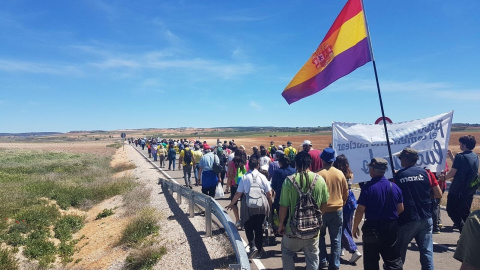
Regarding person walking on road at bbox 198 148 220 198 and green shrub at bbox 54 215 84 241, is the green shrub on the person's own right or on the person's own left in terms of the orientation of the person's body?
on the person's own left

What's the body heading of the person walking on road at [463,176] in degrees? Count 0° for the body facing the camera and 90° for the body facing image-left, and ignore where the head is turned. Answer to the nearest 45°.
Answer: approximately 135°

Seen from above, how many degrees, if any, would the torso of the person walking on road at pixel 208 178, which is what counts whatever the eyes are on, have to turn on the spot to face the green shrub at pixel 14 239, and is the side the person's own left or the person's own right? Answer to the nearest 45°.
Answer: approximately 90° to the person's own left

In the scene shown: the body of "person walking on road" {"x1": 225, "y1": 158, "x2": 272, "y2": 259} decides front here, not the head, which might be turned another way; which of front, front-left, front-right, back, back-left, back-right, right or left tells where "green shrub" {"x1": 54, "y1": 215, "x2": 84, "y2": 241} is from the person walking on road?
front-left

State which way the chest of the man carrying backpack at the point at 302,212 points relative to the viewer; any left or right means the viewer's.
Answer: facing away from the viewer

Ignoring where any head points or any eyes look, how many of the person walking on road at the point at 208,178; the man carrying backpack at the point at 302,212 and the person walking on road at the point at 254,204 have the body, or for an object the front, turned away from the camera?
3

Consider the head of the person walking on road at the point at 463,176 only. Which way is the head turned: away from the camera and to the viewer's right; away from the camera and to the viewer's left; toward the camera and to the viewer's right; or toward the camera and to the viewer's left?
away from the camera and to the viewer's left

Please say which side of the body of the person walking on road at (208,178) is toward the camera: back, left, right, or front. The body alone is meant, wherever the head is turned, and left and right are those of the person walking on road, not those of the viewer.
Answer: back

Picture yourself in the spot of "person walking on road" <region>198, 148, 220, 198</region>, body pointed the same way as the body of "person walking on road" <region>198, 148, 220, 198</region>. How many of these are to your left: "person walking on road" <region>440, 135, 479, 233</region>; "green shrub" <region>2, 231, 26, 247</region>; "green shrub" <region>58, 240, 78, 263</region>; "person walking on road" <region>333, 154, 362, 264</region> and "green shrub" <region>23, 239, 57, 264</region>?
3

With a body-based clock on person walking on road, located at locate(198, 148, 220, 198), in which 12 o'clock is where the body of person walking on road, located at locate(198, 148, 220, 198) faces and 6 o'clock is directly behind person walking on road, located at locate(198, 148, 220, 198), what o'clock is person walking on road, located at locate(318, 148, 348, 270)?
person walking on road, located at locate(318, 148, 348, 270) is roughly at 5 o'clock from person walking on road, located at locate(198, 148, 220, 198).

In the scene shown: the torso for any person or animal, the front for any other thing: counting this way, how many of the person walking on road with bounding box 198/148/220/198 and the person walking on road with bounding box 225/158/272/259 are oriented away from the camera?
2

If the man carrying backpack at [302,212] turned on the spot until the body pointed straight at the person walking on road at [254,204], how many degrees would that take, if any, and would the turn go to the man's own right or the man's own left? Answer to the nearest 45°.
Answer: approximately 45° to the man's own left

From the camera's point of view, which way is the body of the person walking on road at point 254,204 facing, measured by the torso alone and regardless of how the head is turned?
away from the camera

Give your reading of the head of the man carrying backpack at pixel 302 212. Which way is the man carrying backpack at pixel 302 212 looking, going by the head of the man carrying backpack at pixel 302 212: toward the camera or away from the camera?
away from the camera

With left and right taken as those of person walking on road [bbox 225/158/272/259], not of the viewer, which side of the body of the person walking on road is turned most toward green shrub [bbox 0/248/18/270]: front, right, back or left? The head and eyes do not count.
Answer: left
